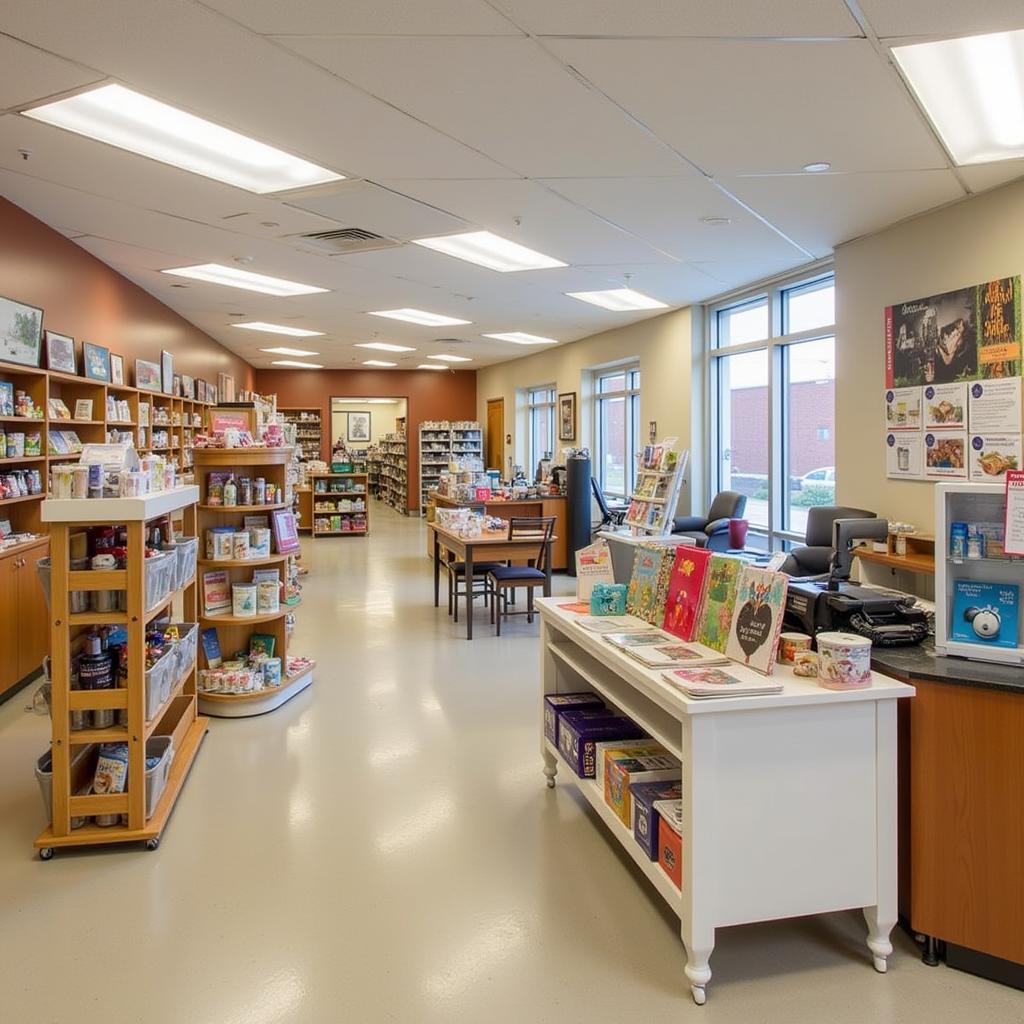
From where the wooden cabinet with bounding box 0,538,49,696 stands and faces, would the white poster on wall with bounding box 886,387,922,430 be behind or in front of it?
in front

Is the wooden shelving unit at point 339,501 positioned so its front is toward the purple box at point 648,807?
yes

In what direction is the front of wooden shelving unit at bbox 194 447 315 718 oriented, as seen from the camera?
facing the viewer and to the right of the viewer

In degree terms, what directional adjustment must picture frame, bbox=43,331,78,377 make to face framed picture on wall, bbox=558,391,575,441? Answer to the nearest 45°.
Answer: approximately 90° to its left

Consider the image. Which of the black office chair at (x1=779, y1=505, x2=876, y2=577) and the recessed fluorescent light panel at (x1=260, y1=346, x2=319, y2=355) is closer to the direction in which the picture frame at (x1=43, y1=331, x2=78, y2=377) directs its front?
the black office chair

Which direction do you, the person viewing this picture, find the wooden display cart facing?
facing to the right of the viewer

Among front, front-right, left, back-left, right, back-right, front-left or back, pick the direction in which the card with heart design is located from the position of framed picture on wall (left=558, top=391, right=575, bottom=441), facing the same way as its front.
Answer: front-left

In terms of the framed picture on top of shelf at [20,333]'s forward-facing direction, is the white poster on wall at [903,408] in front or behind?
in front

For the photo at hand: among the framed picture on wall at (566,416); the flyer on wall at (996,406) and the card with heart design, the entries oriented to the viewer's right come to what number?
0

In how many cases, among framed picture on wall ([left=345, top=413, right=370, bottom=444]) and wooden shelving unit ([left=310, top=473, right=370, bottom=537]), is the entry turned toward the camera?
2

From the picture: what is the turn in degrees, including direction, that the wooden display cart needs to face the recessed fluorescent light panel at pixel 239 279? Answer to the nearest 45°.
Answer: approximately 90° to its left

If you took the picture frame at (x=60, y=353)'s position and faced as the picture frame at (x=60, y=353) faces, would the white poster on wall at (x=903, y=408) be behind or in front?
in front

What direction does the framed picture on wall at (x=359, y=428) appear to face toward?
toward the camera
